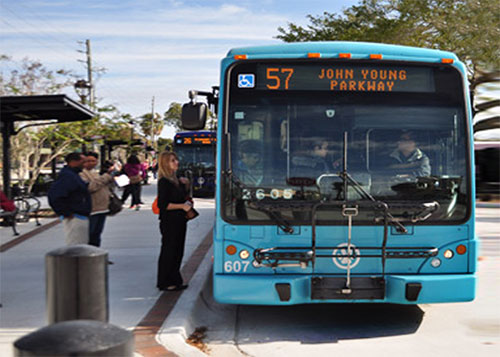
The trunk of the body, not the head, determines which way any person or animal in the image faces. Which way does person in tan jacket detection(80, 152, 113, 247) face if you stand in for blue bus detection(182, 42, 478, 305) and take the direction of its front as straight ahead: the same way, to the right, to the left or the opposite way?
to the left

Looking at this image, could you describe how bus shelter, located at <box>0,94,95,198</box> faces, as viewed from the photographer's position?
facing to the right of the viewer

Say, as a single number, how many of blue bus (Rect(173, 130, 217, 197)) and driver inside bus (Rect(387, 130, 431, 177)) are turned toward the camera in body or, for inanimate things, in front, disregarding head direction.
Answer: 2

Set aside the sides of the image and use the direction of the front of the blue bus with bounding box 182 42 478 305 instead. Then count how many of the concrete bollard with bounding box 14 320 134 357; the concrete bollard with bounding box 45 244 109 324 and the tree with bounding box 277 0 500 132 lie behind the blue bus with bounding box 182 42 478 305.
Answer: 1

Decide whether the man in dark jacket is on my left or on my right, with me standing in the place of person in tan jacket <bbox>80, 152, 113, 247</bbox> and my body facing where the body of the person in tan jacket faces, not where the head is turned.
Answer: on my right

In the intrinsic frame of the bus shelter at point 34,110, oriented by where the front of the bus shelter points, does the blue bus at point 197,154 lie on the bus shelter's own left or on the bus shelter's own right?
on the bus shelter's own left

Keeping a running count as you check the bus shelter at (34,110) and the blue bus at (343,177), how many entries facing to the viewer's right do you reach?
1
